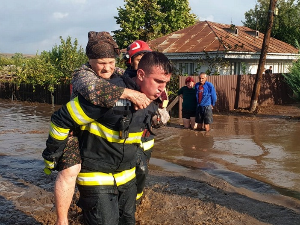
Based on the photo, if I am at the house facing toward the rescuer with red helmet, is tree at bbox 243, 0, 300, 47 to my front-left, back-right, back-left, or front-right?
back-left

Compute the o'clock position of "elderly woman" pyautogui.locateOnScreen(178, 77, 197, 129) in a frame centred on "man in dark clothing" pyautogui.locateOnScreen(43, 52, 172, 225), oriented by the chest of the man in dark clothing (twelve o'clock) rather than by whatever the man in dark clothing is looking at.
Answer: The elderly woman is roughly at 8 o'clock from the man in dark clothing.

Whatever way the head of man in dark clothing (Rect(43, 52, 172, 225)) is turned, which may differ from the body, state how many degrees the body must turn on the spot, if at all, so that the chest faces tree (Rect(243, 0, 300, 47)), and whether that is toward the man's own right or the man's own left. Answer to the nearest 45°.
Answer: approximately 90° to the man's own left

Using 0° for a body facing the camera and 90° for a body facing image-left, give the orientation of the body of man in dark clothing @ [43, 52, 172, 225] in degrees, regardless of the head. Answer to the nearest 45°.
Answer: approximately 315°

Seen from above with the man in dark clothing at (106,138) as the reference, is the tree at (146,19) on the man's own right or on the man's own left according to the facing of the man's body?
on the man's own left

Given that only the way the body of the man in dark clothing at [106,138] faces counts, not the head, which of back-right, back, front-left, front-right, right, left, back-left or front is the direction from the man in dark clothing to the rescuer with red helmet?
back-left

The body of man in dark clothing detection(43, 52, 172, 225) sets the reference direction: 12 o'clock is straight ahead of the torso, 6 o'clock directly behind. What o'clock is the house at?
The house is roughly at 8 o'clock from the man in dark clothing.

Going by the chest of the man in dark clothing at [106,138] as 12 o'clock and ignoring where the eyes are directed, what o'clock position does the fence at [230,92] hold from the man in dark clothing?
The fence is roughly at 8 o'clock from the man in dark clothing.
